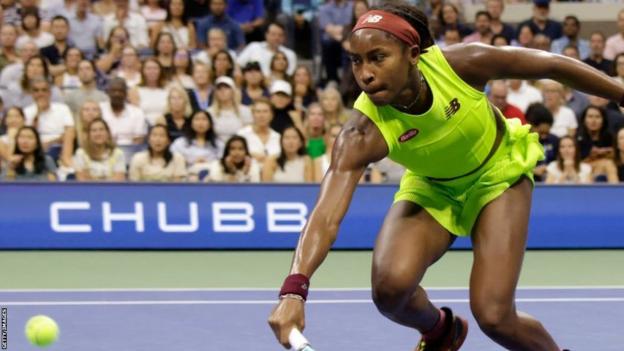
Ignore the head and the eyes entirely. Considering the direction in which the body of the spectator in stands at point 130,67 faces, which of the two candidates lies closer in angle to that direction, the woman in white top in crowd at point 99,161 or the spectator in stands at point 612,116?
the woman in white top in crowd

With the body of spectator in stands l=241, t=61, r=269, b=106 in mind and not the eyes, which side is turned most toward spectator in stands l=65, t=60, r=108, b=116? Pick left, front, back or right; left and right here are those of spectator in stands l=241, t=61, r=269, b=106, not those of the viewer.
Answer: right

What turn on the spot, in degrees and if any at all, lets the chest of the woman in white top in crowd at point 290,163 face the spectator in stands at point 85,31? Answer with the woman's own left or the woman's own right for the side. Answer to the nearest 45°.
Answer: approximately 135° to the woman's own right

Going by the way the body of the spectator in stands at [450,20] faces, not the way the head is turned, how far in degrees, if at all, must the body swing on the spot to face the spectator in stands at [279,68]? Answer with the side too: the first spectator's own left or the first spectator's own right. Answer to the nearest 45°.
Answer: approximately 45° to the first spectator's own right

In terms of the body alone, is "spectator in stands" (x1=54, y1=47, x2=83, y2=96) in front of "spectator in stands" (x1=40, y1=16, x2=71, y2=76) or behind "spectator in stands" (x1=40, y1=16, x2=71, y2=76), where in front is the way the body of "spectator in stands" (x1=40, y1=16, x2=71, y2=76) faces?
in front

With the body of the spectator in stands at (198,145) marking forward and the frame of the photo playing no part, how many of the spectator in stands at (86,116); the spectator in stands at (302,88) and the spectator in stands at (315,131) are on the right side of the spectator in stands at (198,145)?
1

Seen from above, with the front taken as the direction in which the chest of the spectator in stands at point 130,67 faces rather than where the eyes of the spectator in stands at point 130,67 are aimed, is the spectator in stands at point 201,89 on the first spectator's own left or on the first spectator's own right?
on the first spectator's own left

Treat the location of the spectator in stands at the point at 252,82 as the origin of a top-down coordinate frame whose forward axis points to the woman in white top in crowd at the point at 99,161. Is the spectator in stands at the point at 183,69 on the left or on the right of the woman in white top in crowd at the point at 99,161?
right
